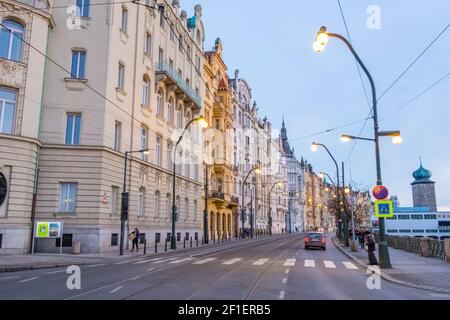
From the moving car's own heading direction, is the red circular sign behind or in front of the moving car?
behind

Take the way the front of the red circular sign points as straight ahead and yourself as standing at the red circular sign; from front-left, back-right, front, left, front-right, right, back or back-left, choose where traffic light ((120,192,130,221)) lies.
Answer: right

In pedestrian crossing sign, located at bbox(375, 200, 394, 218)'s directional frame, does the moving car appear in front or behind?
behind

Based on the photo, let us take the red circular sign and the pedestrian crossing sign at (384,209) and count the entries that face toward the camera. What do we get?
2

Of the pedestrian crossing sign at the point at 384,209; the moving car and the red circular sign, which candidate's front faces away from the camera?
the moving car

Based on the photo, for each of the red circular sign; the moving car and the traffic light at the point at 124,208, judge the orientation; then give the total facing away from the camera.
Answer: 2

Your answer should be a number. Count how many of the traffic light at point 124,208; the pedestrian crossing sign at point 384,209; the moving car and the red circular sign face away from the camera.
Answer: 2

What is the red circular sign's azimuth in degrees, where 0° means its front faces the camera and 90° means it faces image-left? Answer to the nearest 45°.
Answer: approximately 0°

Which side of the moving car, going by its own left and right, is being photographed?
back
